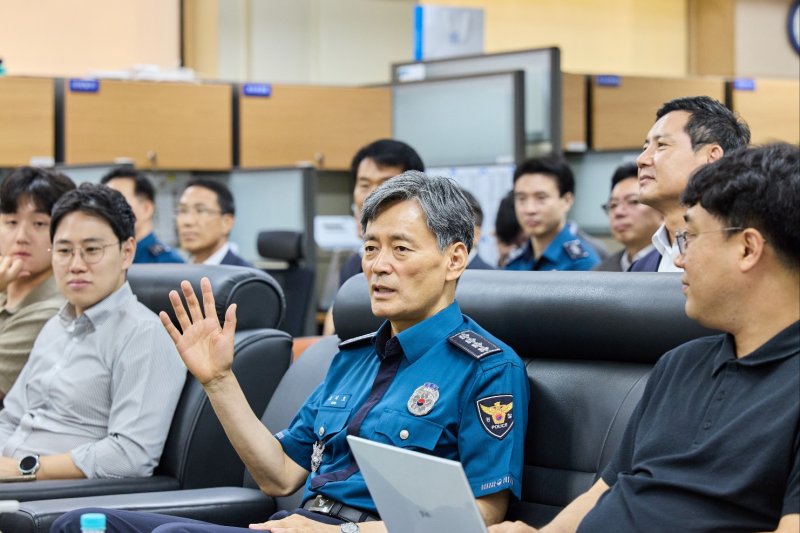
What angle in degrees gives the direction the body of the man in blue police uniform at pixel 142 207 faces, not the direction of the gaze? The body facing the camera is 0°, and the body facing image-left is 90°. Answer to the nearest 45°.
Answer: approximately 45°

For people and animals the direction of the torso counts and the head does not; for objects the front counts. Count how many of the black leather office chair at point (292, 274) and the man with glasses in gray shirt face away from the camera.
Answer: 0

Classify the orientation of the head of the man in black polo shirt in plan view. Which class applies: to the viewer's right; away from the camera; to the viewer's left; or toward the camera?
to the viewer's left

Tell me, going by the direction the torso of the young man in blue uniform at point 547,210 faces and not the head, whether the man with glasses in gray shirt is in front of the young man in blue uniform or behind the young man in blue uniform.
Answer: in front

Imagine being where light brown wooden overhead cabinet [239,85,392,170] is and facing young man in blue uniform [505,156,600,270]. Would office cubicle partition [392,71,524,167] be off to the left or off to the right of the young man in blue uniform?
left

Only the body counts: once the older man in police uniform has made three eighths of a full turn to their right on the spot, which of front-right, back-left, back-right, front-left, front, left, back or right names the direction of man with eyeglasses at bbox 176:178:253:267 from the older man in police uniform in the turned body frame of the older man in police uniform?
front

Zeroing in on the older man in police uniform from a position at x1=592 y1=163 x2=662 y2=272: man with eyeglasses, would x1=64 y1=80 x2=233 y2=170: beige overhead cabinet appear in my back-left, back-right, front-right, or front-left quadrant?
back-right

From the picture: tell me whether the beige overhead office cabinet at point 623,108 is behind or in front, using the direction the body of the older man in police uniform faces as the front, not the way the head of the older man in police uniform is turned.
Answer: behind

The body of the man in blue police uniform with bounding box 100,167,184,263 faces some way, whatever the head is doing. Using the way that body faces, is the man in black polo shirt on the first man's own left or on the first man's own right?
on the first man's own left

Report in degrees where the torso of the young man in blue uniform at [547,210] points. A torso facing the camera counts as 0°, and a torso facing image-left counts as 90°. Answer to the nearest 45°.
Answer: approximately 45°

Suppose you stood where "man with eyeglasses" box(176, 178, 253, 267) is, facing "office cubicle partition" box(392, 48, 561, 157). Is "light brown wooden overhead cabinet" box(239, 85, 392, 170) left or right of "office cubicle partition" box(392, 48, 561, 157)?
left

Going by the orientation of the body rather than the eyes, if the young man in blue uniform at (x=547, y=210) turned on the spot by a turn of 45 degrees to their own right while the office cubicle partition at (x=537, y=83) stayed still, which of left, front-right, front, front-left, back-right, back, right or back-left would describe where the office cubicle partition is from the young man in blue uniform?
right
